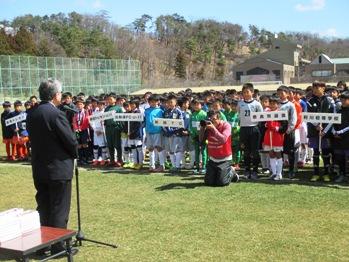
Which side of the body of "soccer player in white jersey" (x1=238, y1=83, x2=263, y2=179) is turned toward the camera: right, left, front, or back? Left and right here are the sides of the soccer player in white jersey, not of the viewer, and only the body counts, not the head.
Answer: front

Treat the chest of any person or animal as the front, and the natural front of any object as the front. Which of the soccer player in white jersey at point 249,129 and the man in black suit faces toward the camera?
the soccer player in white jersey

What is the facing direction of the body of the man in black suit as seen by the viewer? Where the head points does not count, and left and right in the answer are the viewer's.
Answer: facing away from the viewer and to the right of the viewer

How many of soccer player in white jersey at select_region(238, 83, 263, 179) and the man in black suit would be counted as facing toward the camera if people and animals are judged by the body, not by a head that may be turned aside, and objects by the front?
1

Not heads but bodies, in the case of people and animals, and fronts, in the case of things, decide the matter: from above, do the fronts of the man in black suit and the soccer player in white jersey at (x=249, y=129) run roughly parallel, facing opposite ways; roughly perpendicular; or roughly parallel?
roughly parallel, facing opposite ways

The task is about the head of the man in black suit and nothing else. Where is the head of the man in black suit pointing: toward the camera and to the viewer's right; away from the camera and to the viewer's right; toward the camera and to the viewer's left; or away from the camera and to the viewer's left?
away from the camera and to the viewer's right

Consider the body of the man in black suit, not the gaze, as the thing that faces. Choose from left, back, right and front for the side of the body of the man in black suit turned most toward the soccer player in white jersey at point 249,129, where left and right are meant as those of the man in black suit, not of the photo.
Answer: front
